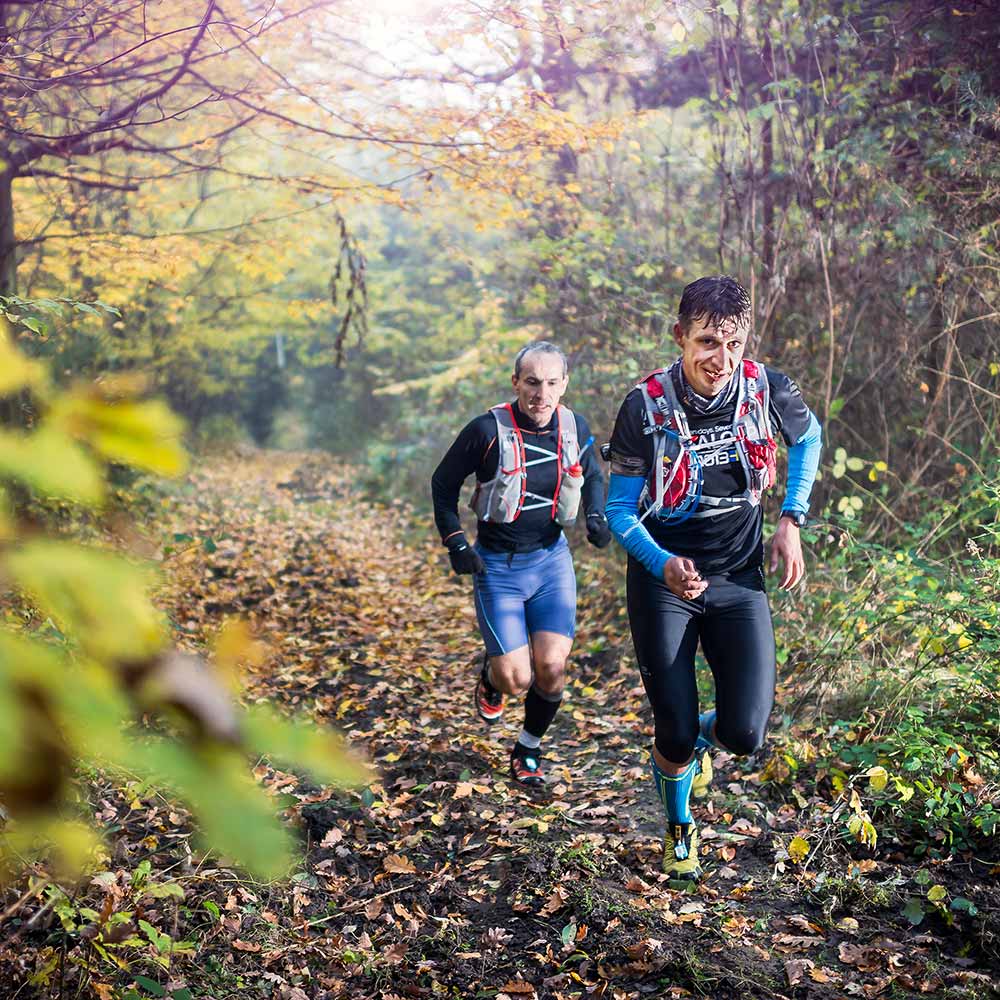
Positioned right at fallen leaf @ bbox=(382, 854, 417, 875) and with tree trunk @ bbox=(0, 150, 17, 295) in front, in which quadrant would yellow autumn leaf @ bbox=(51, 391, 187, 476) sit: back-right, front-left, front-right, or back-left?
back-left

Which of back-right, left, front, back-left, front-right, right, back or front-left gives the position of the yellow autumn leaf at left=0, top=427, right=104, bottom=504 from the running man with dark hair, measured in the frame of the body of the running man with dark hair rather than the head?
front

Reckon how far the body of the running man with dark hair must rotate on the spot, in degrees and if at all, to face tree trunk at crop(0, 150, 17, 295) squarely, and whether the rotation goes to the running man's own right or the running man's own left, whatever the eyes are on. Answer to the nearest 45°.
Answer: approximately 135° to the running man's own right

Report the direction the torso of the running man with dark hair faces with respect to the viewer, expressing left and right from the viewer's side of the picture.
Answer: facing the viewer

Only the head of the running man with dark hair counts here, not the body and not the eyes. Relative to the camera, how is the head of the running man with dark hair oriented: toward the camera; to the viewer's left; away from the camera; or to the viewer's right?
toward the camera

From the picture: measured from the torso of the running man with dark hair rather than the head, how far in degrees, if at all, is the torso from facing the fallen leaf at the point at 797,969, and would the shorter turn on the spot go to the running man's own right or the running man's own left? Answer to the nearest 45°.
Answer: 0° — they already face it

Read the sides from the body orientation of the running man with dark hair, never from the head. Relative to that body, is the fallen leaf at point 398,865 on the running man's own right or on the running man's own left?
on the running man's own right

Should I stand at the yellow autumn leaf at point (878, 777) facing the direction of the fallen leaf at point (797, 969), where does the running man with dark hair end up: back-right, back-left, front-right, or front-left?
front-right

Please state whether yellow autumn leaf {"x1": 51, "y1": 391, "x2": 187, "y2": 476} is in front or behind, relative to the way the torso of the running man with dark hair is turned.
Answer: in front
